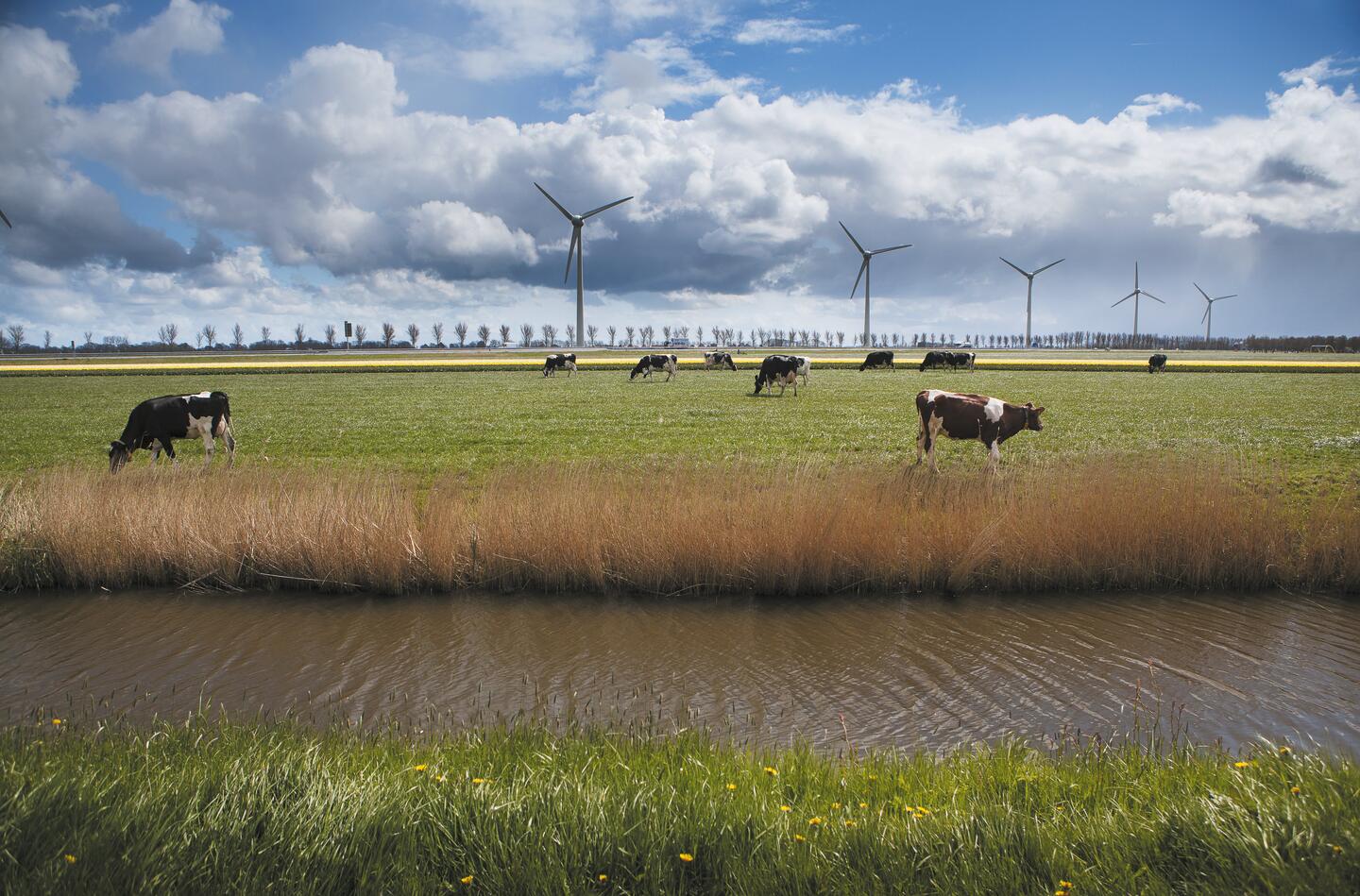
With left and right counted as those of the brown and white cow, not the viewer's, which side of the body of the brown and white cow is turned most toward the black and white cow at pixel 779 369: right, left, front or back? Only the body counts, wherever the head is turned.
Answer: left

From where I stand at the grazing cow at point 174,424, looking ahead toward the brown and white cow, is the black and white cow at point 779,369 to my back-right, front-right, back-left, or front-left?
front-left

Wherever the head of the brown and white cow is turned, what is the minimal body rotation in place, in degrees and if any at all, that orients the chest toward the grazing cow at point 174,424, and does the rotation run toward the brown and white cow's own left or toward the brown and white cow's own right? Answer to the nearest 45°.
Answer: approximately 180°

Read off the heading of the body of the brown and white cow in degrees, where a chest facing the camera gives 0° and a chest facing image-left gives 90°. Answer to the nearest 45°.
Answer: approximately 270°

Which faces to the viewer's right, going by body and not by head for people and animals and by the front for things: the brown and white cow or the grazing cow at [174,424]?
the brown and white cow

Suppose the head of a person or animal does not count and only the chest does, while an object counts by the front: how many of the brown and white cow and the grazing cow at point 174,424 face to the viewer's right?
1

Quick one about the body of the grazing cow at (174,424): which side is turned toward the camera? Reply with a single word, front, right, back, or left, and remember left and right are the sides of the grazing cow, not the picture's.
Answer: left
